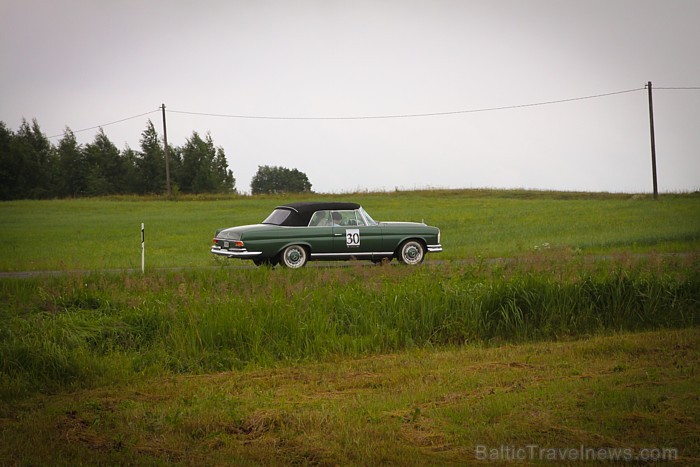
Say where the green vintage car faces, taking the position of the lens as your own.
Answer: facing to the right of the viewer
